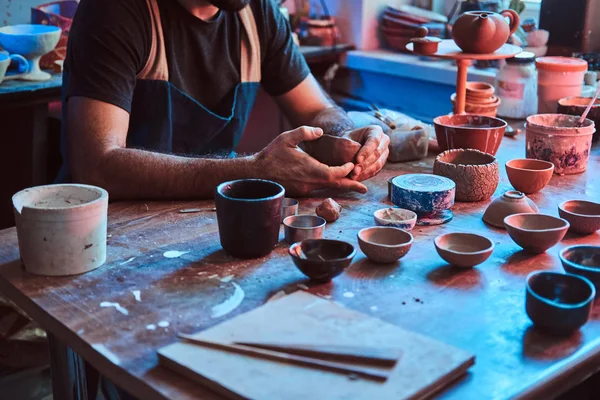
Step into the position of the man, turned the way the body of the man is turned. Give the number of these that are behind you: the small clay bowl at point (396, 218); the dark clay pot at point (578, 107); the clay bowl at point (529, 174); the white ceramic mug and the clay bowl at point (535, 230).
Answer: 1

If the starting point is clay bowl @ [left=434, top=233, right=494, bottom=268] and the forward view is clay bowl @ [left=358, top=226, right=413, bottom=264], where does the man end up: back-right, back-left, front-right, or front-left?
front-right

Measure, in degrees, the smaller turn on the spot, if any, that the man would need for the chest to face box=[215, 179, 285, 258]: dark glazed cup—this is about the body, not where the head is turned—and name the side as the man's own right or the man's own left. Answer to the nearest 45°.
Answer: approximately 45° to the man's own right

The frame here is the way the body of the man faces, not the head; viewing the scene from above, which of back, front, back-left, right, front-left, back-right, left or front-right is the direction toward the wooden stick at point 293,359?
front-right

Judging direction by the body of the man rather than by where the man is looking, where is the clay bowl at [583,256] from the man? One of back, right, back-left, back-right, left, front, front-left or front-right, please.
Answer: front

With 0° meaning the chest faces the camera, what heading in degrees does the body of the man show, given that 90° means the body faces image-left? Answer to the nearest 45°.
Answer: approximately 315°

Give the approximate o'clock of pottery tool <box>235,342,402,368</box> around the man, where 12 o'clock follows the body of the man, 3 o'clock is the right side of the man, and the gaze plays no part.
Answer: The pottery tool is roughly at 1 o'clock from the man.

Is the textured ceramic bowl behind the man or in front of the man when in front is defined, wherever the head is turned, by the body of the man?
in front

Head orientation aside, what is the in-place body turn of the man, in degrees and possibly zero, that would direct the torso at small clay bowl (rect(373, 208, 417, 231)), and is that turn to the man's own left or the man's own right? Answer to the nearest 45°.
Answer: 0° — they already face it

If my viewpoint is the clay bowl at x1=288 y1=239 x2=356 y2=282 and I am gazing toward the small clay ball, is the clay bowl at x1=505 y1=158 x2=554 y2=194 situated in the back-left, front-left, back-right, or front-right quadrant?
front-right

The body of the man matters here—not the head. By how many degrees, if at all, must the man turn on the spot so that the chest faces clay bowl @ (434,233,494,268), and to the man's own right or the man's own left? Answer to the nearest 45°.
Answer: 0° — they already face it

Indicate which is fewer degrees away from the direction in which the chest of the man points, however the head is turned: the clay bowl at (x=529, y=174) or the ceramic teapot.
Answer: the clay bowl

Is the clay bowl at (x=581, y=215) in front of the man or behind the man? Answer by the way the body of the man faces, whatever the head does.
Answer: in front
